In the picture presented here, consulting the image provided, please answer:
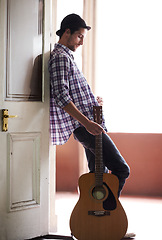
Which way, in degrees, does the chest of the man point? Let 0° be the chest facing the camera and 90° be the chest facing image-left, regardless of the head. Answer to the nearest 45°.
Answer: approximately 270°
